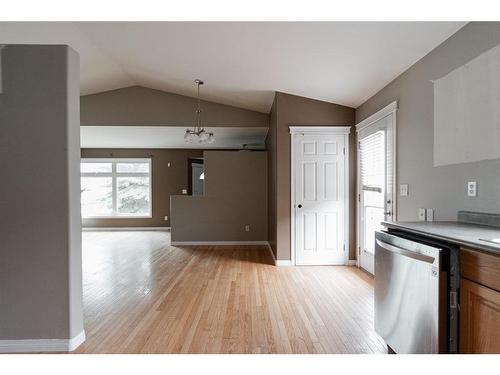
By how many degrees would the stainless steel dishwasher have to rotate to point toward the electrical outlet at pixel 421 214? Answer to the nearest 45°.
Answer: approximately 135° to its right

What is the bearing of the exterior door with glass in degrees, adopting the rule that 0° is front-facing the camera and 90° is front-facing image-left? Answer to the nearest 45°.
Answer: approximately 45°

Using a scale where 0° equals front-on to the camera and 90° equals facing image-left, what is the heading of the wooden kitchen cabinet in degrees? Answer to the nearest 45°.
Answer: approximately 45°

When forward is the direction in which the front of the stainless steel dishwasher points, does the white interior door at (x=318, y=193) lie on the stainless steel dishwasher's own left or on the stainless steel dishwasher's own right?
on the stainless steel dishwasher's own right

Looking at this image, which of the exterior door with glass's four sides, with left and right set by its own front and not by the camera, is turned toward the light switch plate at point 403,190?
left

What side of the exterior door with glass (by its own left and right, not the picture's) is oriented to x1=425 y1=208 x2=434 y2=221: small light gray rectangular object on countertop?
left

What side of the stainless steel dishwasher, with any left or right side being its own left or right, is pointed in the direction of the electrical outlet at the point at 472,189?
back

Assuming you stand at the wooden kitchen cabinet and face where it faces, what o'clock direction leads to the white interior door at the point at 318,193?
The white interior door is roughly at 3 o'clock from the wooden kitchen cabinet.

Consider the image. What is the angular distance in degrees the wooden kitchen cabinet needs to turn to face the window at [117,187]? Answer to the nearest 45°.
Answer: approximately 45° to its right

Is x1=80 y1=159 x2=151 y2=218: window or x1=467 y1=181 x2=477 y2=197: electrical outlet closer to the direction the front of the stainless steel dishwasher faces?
the window

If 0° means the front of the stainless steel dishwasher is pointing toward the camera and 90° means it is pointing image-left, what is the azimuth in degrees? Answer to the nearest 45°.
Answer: approximately 45°
